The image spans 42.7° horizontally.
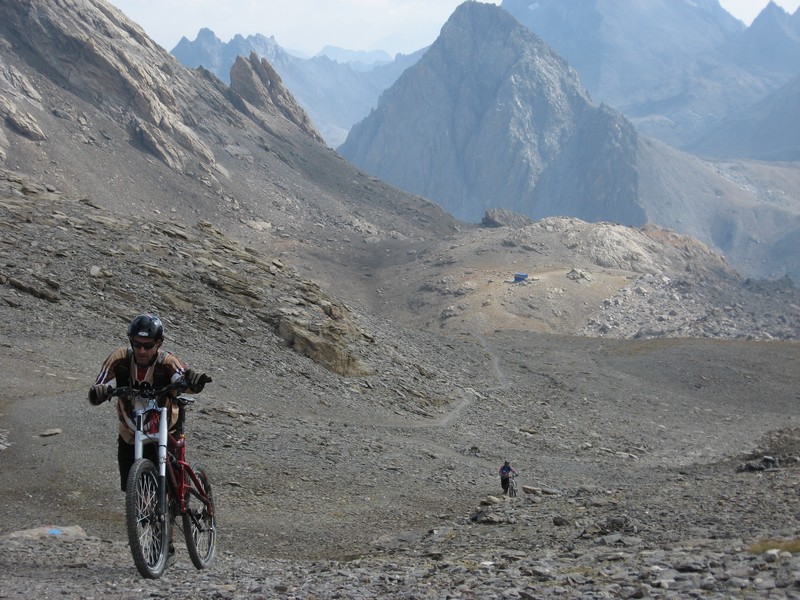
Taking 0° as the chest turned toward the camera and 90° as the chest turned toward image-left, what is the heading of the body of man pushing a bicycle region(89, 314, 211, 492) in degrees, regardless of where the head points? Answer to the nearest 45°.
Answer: approximately 0°
